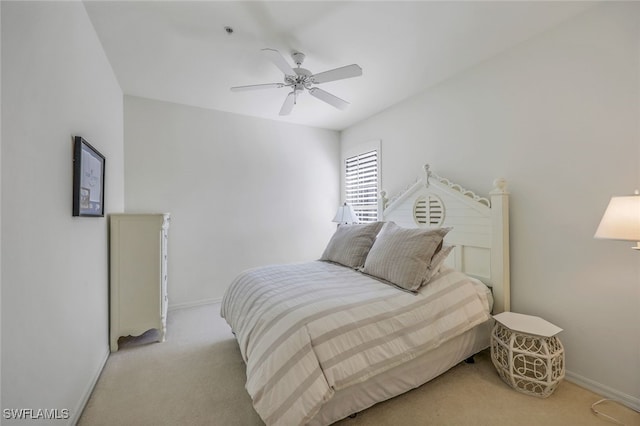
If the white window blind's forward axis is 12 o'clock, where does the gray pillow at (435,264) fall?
The gray pillow is roughly at 10 o'clock from the white window blind.

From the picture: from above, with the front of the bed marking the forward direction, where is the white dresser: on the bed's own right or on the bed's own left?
on the bed's own right

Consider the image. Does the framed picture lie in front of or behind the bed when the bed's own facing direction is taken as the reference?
in front

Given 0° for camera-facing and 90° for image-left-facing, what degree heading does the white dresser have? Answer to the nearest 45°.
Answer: approximately 270°

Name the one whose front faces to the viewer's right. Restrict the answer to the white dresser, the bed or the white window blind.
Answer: the white dresser

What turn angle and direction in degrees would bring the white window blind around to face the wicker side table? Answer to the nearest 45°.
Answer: approximately 90° to its left

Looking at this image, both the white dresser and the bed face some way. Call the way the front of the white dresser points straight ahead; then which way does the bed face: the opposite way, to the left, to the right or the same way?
the opposite way

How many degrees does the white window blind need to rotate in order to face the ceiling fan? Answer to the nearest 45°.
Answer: approximately 45° to its left

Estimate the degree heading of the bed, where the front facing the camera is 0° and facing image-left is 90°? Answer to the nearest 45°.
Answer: approximately 45°

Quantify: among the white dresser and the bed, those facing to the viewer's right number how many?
1

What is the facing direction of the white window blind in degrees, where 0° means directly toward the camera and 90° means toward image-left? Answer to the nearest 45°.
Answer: approximately 45°
